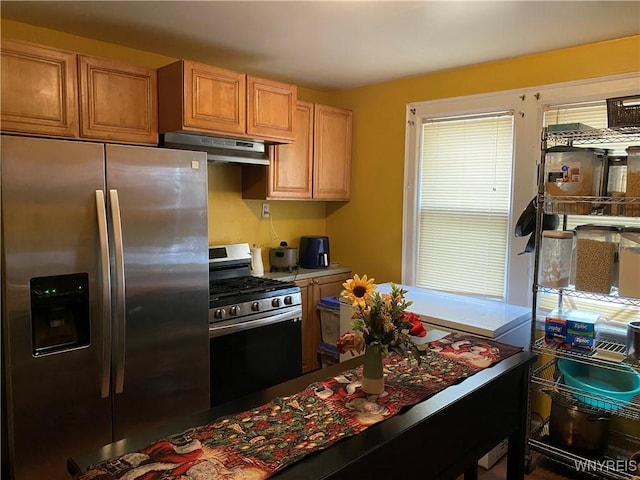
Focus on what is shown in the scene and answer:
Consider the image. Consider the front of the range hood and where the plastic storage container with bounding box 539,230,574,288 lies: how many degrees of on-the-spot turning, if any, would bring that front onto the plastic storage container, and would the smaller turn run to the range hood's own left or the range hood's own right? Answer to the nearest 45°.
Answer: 0° — it already faces it

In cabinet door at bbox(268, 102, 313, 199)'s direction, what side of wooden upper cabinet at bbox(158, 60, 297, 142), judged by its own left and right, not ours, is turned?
left

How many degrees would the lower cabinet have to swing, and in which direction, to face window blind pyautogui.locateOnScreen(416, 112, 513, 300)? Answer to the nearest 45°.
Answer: approximately 45° to its left

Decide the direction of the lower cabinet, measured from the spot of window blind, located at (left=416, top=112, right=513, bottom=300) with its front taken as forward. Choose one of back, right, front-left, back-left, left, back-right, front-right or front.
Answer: front-right

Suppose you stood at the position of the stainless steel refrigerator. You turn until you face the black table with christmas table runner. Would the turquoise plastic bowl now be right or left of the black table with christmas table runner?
left

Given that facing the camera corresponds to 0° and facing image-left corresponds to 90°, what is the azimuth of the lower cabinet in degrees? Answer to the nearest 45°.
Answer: approximately 315°

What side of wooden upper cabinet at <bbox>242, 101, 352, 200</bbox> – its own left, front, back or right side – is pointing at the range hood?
right

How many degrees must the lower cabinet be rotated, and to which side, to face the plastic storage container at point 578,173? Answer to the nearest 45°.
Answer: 0° — it already faces it
